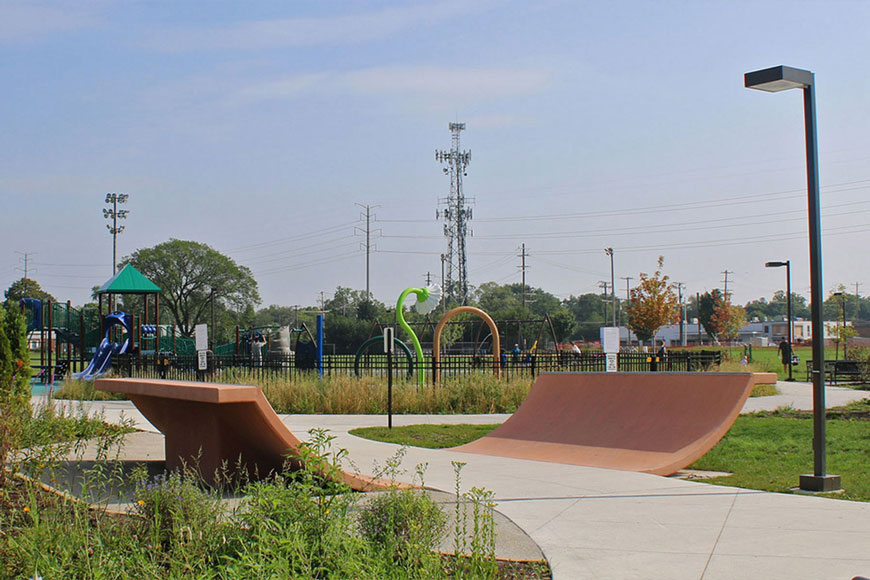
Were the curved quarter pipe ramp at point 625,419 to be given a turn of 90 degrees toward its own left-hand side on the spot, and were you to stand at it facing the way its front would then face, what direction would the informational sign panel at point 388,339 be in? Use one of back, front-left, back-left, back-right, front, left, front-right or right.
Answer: back

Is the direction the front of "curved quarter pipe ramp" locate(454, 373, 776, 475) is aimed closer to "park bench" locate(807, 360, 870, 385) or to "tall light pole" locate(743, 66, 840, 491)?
the tall light pole

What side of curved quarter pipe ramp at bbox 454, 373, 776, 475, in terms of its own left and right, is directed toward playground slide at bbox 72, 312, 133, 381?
right

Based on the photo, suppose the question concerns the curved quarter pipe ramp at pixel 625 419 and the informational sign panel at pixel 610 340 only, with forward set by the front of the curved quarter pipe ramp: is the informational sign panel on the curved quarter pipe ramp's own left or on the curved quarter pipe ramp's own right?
on the curved quarter pipe ramp's own right

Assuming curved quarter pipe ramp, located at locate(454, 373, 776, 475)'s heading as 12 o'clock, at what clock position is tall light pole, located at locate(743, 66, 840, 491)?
The tall light pole is roughly at 9 o'clock from the curved quarter pipe ramp.

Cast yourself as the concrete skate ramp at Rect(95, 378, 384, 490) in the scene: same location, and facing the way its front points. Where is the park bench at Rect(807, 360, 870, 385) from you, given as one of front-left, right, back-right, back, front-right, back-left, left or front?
front

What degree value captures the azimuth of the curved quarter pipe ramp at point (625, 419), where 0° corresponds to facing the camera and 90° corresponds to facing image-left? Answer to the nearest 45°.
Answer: approximately 45°

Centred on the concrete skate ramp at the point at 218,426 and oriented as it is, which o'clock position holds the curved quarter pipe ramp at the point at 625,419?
The curved quarter pipe ramp is roughly at 1 o'clock from the concrete skate ramp.
